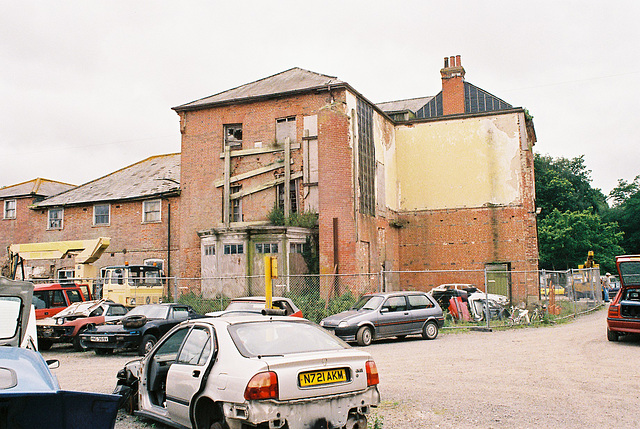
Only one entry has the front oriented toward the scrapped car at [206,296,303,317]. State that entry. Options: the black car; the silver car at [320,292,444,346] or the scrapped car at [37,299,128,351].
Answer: the silver car

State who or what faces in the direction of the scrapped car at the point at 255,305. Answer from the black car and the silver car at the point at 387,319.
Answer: the silver car

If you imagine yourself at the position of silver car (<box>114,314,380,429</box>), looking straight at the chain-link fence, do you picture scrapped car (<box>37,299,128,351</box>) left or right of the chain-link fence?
left

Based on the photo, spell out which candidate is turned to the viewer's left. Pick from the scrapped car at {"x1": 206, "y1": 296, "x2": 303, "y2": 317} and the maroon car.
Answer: the scrapped car

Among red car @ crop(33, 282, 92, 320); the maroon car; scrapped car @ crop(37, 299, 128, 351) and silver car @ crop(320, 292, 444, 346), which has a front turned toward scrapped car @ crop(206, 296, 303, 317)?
the silver car

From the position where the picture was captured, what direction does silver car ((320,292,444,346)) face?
facing the viewer and to the left of the viewer

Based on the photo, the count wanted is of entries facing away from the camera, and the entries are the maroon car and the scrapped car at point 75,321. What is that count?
1

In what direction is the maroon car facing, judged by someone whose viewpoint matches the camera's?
facing away from the viewer

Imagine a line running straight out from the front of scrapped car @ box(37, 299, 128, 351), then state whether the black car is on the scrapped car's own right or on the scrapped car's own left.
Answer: on the scrapped car's own left

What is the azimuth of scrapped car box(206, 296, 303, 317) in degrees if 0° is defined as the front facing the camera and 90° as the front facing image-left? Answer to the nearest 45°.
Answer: approximately 90°

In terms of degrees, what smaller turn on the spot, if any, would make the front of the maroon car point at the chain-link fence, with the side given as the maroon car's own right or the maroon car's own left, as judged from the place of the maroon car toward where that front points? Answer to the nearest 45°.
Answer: approximately 45° to the maroon car's own left

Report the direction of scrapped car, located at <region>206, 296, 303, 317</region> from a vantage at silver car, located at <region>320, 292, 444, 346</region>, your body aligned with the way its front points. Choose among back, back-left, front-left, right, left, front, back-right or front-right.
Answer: front

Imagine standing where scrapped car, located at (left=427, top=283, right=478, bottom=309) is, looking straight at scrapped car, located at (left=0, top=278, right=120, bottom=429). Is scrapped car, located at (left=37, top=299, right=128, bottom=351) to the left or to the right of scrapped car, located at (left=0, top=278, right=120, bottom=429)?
right

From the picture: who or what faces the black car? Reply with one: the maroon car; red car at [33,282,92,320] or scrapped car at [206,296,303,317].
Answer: the scrapped car

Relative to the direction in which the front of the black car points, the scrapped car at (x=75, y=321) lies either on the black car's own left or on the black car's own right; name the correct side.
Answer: on the black car's own right

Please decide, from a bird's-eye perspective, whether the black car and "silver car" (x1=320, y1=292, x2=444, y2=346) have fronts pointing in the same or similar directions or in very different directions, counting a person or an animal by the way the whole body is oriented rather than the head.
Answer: same or similar directions

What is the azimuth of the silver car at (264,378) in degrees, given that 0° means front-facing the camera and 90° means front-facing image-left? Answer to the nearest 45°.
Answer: approximately 135°

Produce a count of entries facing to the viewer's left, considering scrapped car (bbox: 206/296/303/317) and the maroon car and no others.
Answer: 1
